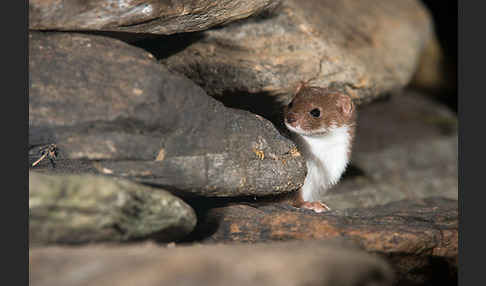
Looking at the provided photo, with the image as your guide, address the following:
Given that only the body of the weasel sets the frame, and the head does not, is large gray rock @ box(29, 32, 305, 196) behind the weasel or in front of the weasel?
in front

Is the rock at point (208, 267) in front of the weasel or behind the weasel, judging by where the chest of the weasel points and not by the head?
in front

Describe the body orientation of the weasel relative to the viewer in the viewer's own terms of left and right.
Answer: facing the viewer and to the left of the viewer
